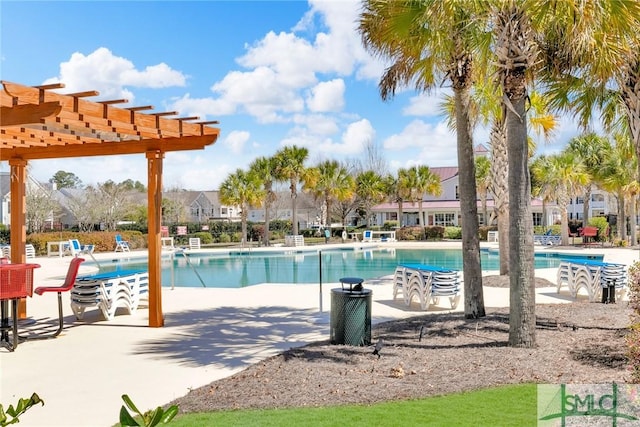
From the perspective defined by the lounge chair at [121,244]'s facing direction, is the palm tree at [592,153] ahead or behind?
ahead

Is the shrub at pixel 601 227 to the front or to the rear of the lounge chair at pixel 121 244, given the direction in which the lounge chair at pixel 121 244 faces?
to the front

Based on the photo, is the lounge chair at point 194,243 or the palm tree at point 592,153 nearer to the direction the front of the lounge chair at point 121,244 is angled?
the palm tree

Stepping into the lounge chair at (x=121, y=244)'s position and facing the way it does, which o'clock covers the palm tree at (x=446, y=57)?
The palm tree is roughly at 1 o'clock from the lounge chair.

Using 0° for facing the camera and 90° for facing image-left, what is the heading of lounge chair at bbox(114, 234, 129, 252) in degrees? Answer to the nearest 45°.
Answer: approximately 315°

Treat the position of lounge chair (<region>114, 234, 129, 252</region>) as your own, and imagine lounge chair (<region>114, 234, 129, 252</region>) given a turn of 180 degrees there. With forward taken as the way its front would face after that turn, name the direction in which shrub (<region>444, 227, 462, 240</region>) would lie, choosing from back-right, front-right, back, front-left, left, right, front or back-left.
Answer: back-right

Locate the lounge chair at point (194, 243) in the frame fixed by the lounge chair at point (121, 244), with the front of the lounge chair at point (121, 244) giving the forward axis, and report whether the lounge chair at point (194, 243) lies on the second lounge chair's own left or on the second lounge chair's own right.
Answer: on the second lounge chair's own left

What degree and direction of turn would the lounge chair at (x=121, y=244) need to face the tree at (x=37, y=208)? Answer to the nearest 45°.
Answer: approximately 180°
